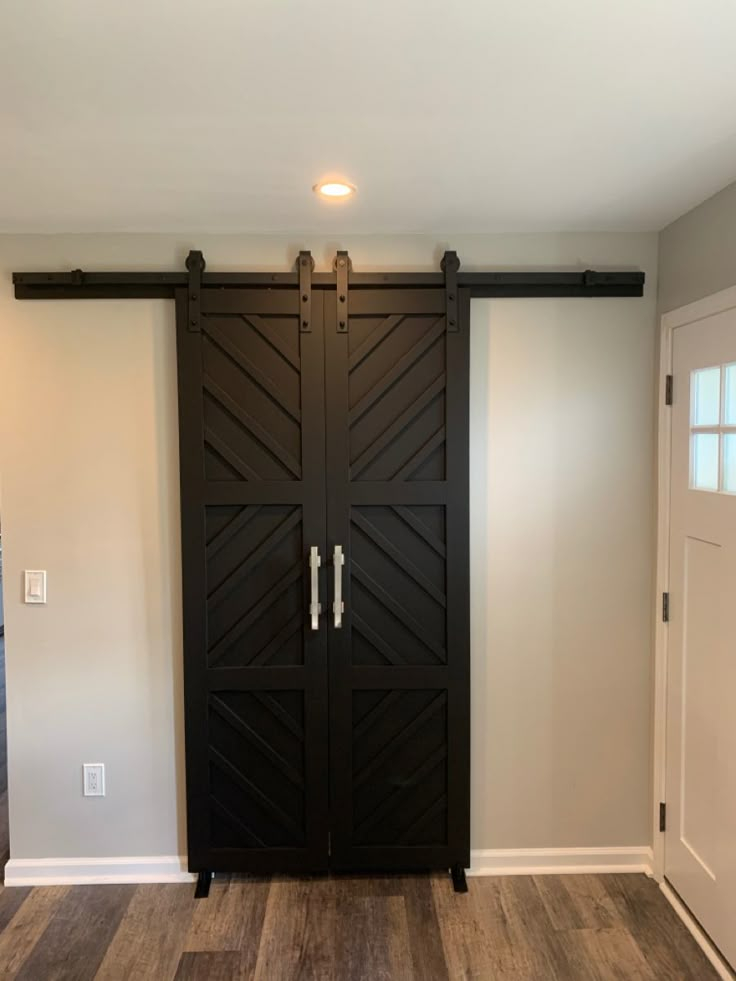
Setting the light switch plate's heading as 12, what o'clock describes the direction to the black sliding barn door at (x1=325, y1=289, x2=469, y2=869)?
The black sliding barn door is roughly at 10 o'clock from the light switch plate.

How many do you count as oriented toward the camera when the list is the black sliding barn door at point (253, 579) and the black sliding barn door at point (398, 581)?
2

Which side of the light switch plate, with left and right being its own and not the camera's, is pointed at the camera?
front

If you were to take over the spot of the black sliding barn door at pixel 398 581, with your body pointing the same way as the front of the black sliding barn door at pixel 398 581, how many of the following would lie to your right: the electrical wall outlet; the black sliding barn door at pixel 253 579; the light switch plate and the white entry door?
3

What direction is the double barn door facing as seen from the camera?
toward the camera

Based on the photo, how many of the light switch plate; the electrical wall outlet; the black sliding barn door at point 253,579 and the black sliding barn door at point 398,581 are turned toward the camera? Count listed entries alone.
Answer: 4

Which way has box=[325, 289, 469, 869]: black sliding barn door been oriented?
toward the camera

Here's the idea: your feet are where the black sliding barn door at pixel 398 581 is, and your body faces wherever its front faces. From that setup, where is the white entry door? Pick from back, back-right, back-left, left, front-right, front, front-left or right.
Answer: left

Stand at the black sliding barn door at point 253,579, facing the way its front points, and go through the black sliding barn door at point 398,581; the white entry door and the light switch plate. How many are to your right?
1

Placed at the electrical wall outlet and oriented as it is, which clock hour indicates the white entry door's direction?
The white entry door is roughly at 10 o'clock from the electrical wall outlet.

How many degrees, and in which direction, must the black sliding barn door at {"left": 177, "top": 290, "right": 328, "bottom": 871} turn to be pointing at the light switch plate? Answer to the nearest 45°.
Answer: approximately 90° to its right

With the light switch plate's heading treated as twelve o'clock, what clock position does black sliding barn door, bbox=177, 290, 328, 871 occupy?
The black sliding barn door is roughly at 10 o'clock from the light switch plate.

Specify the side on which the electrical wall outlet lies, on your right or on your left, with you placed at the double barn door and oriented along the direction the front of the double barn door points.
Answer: on your right

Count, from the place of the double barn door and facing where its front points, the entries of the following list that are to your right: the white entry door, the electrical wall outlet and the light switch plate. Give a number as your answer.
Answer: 2

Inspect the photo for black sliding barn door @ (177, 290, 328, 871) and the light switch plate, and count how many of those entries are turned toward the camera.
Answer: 2

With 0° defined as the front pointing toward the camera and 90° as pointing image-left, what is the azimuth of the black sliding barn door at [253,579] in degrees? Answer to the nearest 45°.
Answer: approximately 0°

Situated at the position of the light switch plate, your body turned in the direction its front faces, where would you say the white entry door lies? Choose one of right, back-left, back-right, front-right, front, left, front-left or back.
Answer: front-left
